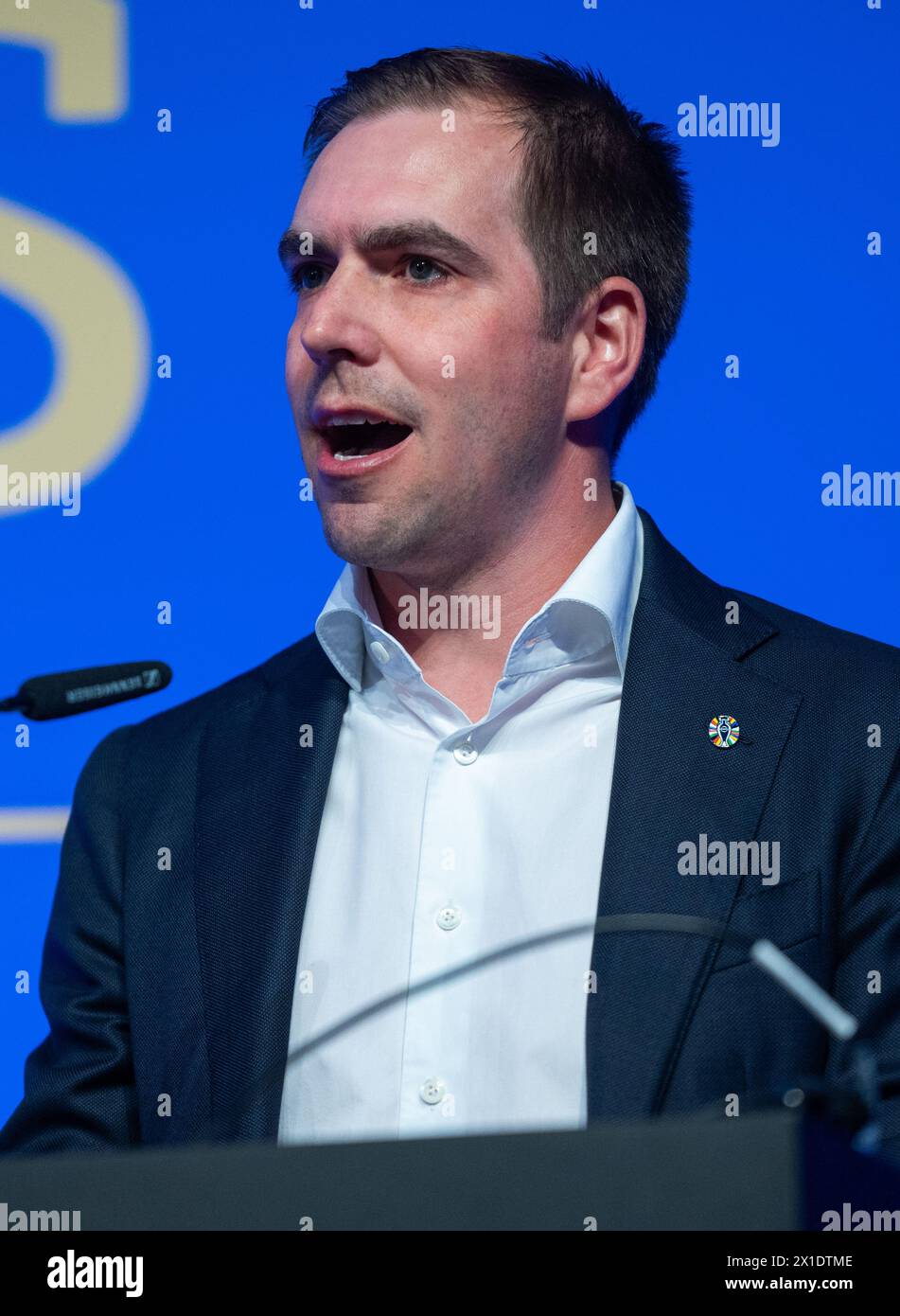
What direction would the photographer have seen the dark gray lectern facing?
facing the viewer and to the left of the viewer

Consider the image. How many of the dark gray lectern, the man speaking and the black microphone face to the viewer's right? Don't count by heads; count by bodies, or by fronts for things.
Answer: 1

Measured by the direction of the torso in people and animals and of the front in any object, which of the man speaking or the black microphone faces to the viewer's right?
the black microphone

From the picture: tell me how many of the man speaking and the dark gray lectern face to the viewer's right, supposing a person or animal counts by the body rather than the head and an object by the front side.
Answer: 0

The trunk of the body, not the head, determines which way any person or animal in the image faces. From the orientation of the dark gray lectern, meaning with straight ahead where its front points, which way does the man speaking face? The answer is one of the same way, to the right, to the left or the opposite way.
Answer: the same way

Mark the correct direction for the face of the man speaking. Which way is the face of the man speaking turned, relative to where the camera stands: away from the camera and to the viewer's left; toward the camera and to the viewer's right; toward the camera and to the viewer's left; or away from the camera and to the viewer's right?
toward the camera and to the viewer's left

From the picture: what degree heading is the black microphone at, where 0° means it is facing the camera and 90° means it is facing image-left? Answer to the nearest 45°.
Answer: approximately 270°
